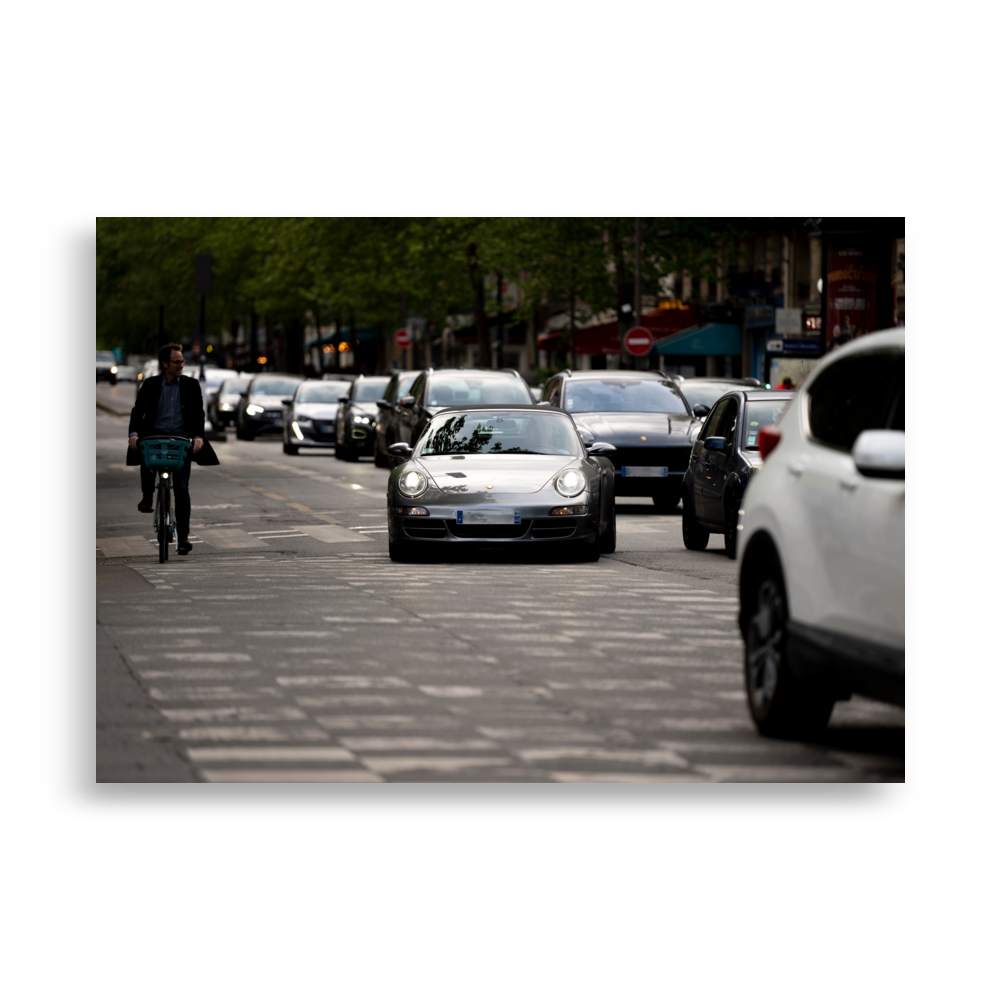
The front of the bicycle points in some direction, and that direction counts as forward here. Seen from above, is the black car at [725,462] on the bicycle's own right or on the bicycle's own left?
on the bicycle's own left

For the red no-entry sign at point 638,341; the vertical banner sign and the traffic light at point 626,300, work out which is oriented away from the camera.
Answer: the traffic light

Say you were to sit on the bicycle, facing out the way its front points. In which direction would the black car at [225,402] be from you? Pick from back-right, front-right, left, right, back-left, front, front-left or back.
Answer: back

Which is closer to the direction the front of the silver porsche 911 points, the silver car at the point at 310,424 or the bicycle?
the bicycle

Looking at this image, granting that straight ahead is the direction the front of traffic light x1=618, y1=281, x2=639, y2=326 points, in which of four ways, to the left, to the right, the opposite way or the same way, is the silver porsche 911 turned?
the opposite way

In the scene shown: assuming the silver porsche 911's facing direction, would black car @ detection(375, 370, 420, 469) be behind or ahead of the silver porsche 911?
behind

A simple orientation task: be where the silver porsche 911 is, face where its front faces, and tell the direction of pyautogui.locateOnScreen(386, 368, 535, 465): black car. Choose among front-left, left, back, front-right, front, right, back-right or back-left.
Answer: back

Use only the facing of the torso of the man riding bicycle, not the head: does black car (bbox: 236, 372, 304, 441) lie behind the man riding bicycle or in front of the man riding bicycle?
behind

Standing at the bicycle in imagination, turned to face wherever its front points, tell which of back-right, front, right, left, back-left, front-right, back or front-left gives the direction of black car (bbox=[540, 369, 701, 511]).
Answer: back-left
